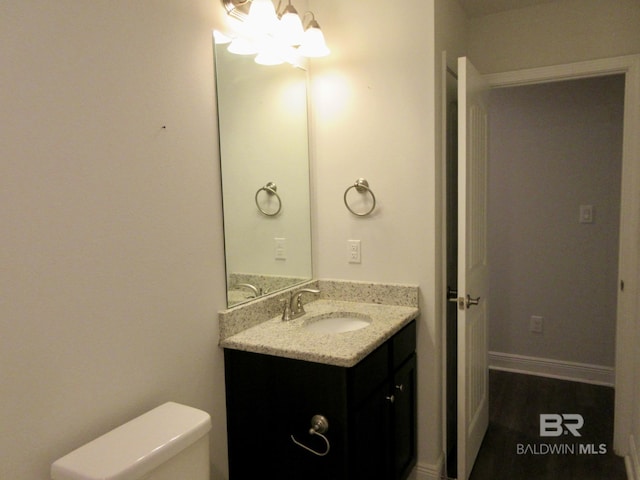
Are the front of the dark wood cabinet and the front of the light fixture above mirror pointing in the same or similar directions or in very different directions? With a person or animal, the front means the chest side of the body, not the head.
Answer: same or similar directions

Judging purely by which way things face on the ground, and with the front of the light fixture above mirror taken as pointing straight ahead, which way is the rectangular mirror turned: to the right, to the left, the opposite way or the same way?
the same way

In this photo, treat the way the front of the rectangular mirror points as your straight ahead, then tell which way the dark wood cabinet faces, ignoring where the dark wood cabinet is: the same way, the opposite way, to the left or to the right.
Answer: the same way

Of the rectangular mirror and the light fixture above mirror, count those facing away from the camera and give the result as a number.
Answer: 0

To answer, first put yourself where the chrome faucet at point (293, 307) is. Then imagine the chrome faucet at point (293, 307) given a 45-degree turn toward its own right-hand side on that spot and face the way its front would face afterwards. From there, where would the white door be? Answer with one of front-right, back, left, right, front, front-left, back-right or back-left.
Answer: left

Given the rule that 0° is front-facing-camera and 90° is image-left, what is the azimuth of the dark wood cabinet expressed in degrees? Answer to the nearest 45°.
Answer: approximately 315°

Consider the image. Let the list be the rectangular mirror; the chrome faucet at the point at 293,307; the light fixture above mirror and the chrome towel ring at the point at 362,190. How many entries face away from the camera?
0

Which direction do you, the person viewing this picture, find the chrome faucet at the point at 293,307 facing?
facing the viewer and to the right of the viewer
